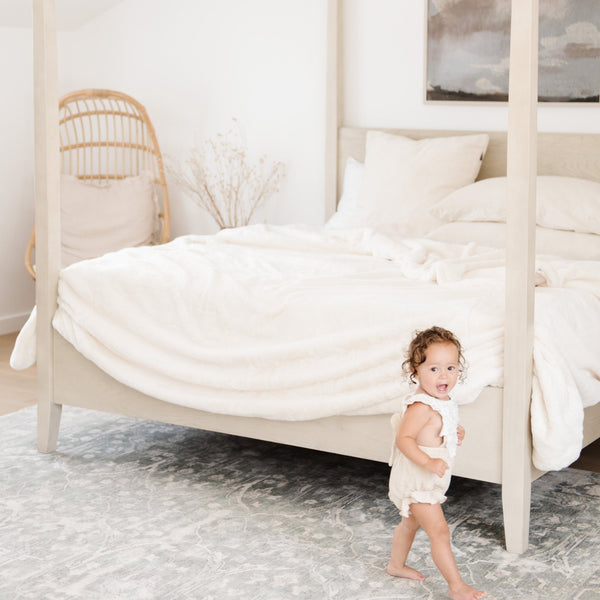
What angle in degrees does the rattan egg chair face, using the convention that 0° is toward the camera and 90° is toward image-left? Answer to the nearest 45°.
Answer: approximately 0°

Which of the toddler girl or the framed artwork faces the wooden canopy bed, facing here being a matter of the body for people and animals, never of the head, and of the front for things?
the framed artwork

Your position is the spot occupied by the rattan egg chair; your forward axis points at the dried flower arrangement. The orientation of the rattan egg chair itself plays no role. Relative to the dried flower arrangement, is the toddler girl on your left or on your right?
right

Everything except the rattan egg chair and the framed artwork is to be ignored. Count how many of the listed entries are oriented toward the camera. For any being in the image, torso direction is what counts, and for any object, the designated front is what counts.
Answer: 2

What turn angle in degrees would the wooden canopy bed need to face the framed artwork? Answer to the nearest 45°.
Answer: approximately 135° to its right

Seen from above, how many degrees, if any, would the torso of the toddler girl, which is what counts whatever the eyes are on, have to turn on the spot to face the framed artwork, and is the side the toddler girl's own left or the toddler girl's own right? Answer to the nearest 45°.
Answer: approximately 135° to the toddler girl's own left

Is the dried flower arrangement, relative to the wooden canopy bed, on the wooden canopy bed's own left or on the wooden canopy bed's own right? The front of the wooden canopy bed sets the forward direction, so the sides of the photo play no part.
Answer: on the wooden canopy bed's own right

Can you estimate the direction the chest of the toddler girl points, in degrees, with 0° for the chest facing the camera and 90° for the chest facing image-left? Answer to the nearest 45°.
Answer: approximately 315°

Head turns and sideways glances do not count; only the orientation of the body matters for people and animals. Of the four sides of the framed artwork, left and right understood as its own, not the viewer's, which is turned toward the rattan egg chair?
right

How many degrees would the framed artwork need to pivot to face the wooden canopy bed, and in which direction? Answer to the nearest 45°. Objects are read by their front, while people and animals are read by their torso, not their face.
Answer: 0° — it already faces it
